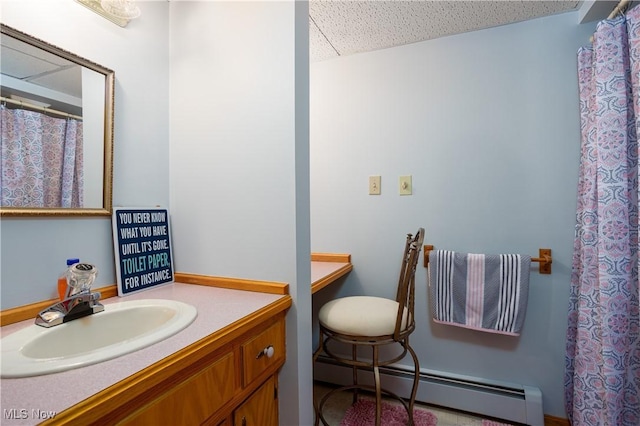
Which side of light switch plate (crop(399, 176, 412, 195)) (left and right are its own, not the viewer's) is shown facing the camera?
front

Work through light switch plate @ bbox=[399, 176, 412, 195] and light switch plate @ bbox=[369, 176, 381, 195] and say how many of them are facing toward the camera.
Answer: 2

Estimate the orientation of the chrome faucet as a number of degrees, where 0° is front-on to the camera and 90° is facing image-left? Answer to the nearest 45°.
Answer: approximately 315°

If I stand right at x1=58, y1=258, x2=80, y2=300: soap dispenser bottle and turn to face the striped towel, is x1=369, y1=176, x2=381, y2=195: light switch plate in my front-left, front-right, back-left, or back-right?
front-left

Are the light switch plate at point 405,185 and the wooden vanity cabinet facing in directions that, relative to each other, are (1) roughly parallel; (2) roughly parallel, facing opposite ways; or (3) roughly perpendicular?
roughly perpendicular

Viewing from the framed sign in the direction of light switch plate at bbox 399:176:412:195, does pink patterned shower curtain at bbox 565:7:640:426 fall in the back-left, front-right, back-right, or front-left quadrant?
front-right

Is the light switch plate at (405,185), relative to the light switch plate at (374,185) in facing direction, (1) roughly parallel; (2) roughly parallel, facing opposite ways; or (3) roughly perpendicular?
roughly parallel

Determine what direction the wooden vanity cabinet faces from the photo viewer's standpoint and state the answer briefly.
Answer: facing the viewer and to the right of the viewer

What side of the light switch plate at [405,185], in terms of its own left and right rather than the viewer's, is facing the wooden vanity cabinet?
front

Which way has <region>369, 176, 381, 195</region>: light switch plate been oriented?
toward the camera

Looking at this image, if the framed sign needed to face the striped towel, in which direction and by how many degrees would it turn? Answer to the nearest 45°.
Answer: approximately 45° to its left
